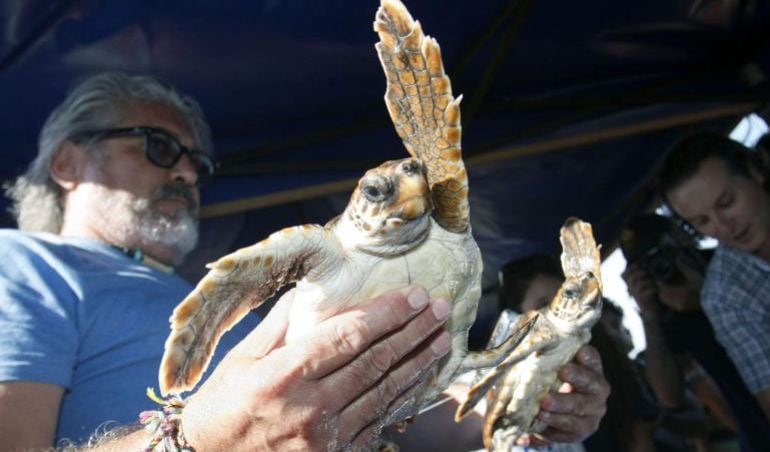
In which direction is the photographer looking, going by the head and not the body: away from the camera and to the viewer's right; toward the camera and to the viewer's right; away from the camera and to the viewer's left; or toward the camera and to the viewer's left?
toward the camera and to the viewer's left

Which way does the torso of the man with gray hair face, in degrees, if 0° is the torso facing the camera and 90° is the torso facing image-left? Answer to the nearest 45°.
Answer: approximately 315°

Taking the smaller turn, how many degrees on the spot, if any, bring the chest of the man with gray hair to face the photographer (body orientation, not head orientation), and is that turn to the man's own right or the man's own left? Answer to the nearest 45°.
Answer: approximately 90° to the man's own left
